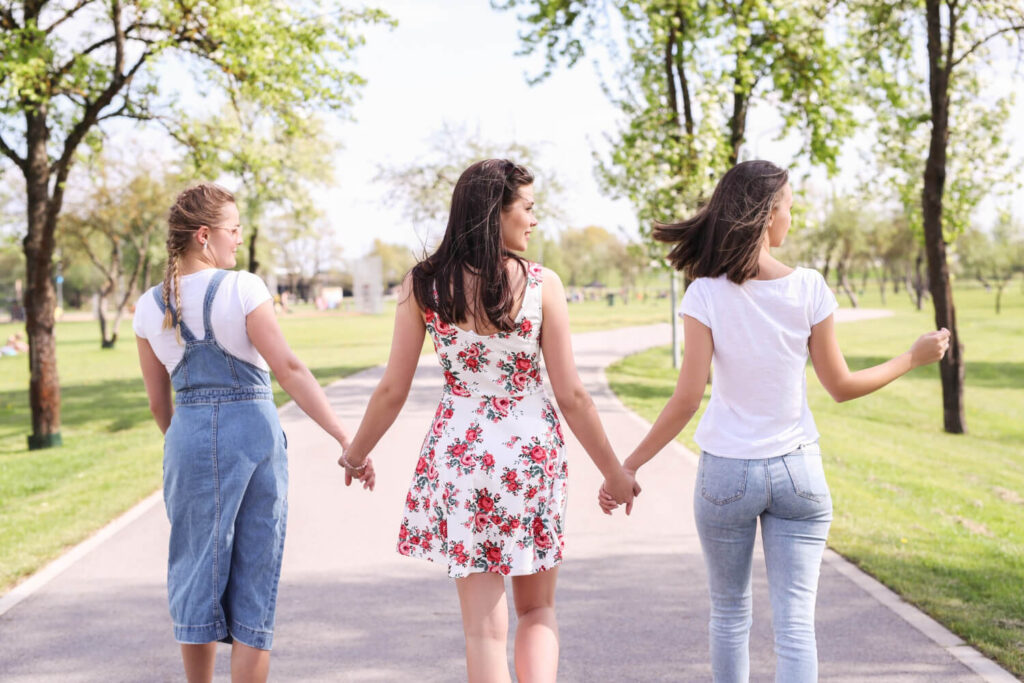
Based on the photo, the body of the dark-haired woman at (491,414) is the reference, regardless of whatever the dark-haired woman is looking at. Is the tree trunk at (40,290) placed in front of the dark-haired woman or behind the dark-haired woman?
in front

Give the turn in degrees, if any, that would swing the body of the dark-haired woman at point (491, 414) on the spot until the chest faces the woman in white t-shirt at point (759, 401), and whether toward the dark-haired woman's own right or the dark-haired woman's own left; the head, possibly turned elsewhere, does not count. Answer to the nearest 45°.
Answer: approximately 90° to the dark-haired woman's own right

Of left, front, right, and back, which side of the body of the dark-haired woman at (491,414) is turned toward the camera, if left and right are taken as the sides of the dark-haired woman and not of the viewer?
back

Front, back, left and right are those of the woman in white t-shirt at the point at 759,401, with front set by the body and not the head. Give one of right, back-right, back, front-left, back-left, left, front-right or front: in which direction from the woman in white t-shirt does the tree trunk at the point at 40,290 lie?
front-left

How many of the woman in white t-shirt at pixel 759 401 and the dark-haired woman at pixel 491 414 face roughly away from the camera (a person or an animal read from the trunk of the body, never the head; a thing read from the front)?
2

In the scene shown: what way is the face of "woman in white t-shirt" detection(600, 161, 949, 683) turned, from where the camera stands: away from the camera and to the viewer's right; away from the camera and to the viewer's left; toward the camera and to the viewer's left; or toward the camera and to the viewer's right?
away from the camera and to the viewer's right

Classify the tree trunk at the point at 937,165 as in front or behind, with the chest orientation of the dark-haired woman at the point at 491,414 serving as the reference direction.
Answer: in front

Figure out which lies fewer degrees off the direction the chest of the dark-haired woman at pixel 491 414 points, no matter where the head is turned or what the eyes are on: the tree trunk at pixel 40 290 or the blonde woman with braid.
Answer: the tree trunk

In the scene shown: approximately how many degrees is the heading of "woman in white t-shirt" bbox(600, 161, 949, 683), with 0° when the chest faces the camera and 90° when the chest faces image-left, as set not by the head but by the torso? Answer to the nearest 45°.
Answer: approximately 180°

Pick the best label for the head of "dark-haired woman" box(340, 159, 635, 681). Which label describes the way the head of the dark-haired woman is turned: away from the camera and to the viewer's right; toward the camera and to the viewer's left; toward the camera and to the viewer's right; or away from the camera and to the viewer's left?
away from the camera and to the viewer's right

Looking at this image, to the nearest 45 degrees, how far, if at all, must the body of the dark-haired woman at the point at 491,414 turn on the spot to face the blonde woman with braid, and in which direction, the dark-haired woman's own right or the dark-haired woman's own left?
approximately 90° to the dark-haired woman's own left

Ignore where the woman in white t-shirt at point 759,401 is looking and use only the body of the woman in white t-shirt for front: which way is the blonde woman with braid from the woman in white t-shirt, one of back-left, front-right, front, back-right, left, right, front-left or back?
left
